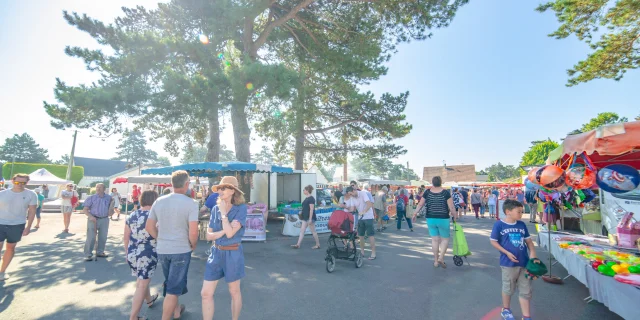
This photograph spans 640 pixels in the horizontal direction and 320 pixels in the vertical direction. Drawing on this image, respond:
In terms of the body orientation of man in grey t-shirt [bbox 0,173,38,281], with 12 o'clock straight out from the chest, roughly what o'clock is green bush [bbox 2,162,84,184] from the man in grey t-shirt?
The green bush is roughly at 6 o'clock from the man in grey t-shirt.

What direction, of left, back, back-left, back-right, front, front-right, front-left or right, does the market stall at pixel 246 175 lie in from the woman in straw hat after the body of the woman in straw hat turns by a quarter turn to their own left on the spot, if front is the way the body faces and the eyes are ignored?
back-left

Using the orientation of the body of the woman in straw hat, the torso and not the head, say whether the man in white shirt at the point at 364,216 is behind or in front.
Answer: behind

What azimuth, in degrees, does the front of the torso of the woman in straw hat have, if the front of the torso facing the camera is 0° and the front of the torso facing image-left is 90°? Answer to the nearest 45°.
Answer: approximately 45°

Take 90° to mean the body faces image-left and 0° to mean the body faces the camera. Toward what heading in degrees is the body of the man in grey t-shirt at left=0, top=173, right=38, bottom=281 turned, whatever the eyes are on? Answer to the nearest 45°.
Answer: approximately 0°

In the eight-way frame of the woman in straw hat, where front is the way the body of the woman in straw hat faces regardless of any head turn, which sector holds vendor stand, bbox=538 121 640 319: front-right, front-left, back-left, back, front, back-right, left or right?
back-left

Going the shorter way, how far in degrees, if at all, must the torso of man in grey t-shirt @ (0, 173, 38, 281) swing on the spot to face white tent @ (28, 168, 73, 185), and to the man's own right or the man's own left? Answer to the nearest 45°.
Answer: approximately 180°

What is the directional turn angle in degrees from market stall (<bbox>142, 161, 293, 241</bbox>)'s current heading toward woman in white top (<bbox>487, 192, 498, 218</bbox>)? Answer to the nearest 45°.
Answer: approximately 90° to its left
